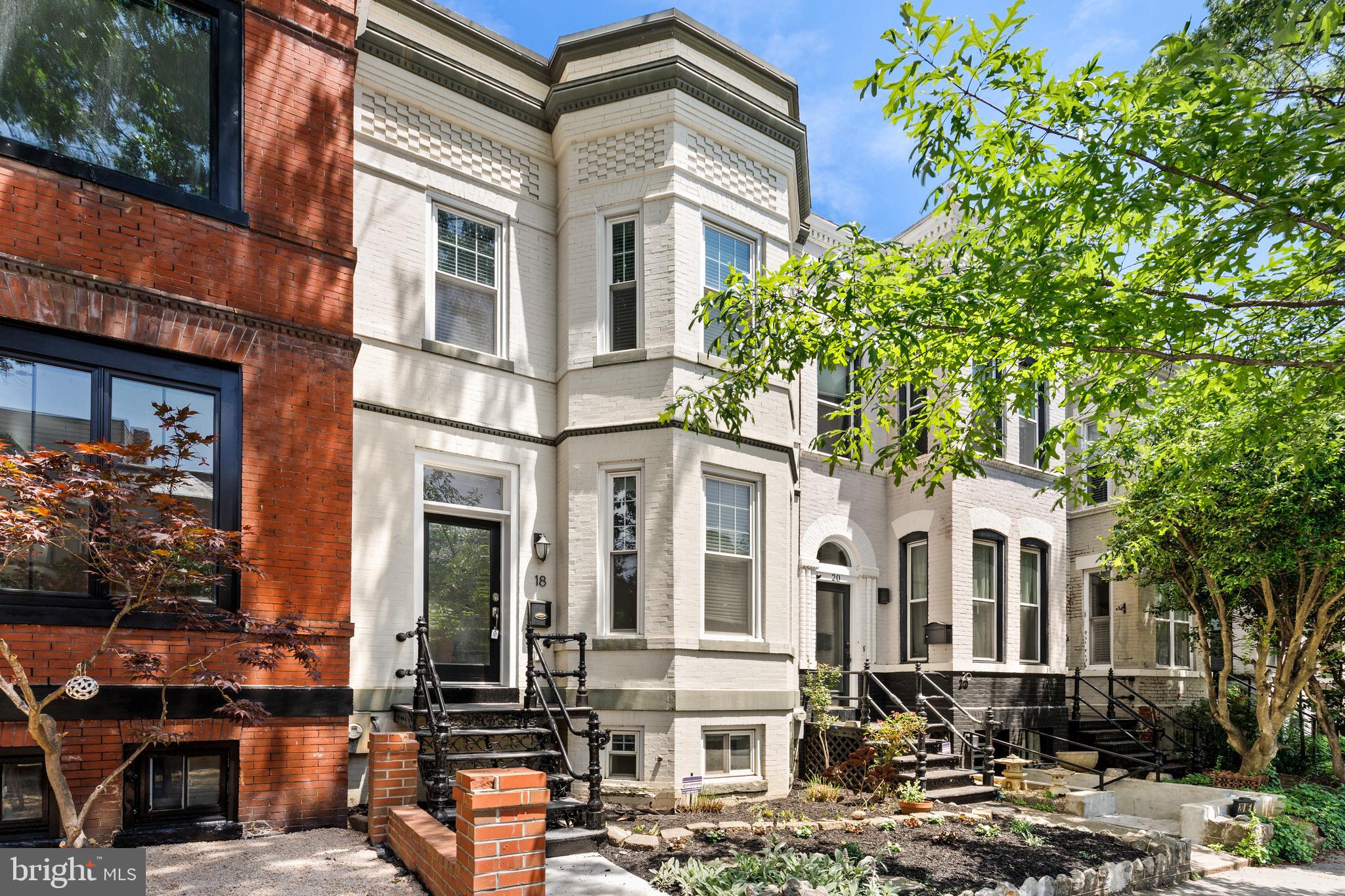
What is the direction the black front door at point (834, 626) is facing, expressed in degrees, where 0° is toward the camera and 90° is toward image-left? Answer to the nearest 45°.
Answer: approximately 315°

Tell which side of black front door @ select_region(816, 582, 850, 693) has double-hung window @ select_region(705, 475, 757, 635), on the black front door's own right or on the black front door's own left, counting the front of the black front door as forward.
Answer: on the black front door's own right

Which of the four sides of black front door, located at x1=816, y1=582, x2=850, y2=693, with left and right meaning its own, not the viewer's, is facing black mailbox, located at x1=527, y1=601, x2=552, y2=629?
right

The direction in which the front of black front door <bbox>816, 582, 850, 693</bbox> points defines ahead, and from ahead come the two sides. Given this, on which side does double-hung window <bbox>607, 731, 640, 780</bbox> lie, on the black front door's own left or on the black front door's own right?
on the black front door's own right

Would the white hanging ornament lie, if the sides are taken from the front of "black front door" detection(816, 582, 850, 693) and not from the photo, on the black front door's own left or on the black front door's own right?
on the black front door's own right

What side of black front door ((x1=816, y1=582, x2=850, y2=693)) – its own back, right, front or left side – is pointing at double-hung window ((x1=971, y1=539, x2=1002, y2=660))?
left
